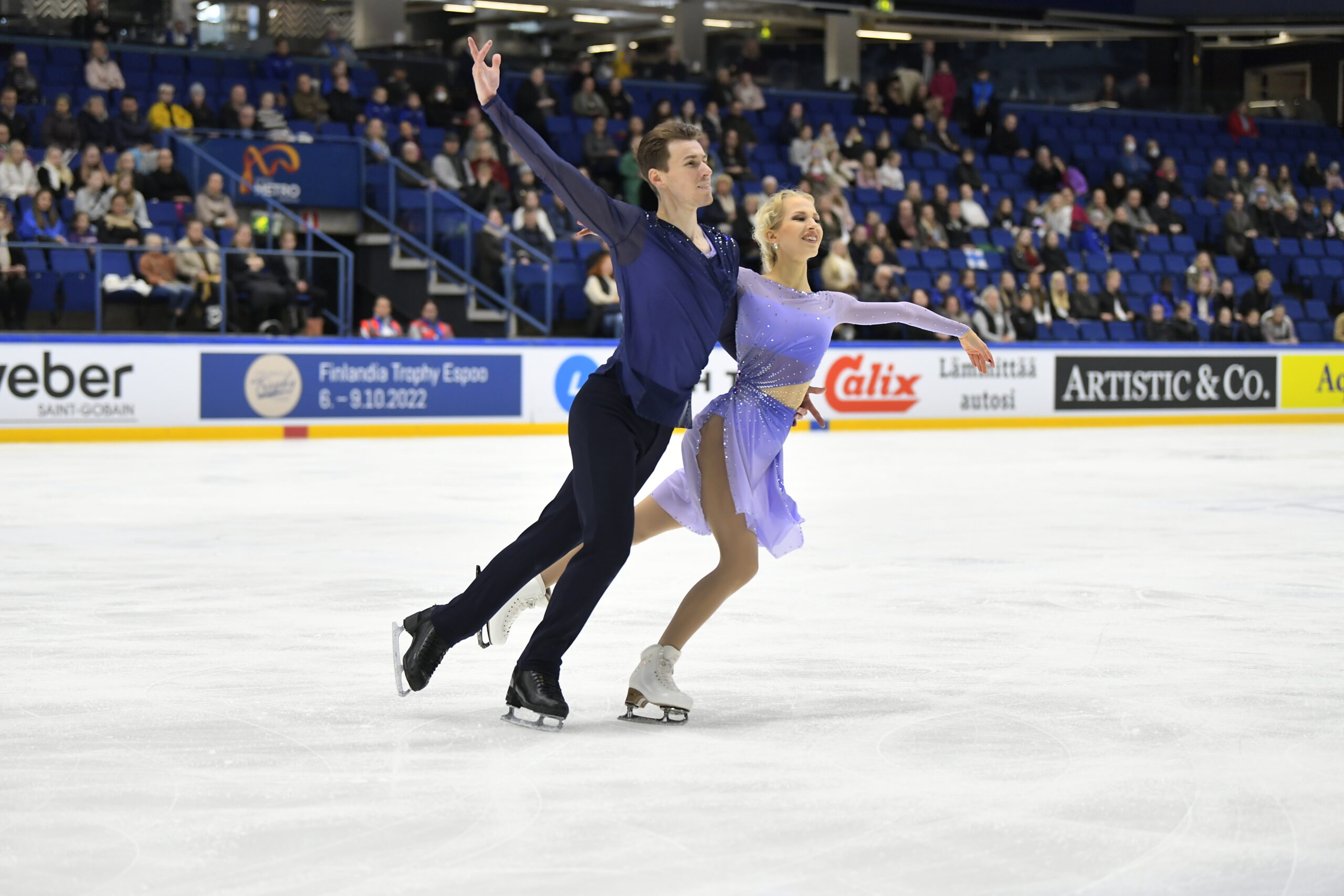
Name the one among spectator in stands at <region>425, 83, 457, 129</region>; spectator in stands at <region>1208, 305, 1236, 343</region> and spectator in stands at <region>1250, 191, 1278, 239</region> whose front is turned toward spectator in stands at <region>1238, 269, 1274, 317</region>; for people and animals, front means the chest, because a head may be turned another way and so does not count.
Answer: spectator in stands at <region>1250, 191, 1278, 239</region>

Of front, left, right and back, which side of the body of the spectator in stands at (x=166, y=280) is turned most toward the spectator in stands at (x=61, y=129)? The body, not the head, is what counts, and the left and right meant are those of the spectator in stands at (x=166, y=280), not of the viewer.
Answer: back

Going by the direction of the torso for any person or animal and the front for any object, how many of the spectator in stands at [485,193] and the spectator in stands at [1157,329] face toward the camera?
2

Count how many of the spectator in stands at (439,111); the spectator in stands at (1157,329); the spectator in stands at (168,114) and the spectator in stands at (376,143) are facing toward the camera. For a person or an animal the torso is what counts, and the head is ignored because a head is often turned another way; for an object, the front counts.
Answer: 4

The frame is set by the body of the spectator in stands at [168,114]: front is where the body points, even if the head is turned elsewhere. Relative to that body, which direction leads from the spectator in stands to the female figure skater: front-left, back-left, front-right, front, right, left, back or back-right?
front

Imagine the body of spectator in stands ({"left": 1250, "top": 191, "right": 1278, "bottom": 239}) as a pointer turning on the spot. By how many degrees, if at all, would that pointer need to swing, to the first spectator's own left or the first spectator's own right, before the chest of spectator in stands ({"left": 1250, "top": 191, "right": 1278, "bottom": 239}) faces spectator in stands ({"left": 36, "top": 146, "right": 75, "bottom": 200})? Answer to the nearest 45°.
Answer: approximately 45° to the first spectator's own right

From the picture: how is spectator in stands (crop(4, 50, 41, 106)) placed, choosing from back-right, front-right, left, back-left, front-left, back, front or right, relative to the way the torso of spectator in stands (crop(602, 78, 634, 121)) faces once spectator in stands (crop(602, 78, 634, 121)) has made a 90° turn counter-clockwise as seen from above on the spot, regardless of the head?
back-right

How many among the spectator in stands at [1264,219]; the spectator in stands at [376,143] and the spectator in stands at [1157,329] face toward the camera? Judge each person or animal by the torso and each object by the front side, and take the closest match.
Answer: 3

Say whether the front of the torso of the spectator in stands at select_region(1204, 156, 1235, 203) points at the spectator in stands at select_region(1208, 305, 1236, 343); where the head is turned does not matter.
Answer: yes

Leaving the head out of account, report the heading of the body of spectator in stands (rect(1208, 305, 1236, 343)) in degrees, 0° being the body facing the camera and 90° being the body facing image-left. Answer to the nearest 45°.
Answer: approximately 0°

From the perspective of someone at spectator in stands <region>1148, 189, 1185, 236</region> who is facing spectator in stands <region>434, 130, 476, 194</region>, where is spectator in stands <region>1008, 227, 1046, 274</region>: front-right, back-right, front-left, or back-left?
front-left

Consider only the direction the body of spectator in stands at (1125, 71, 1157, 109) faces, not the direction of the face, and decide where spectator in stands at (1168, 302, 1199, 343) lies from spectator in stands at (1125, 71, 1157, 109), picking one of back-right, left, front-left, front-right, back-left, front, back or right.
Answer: front

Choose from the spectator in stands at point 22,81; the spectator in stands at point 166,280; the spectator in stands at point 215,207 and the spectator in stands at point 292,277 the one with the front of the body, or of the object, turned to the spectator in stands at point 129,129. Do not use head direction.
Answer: the spectator in stands at point 22,81
